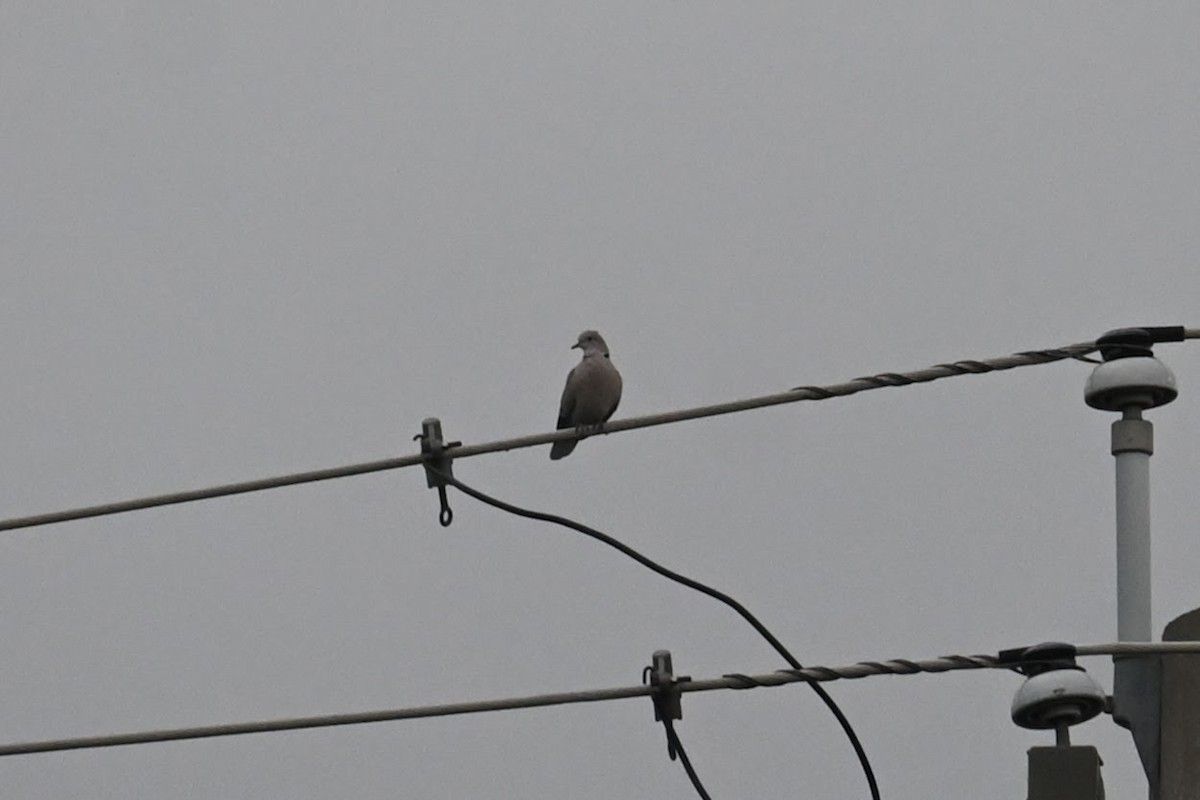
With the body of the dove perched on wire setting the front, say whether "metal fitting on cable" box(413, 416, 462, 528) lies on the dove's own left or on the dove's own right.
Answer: on the dove's own right

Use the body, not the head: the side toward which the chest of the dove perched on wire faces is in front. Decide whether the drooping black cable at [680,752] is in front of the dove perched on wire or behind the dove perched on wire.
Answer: in front

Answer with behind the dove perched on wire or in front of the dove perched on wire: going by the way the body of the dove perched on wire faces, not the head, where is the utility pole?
in front

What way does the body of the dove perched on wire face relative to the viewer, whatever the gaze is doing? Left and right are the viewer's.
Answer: facing the viewer and to the right of the viewer
